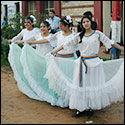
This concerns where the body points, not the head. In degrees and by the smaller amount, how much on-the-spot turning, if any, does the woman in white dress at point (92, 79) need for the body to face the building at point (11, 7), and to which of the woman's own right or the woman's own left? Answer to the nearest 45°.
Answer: approximately 180°

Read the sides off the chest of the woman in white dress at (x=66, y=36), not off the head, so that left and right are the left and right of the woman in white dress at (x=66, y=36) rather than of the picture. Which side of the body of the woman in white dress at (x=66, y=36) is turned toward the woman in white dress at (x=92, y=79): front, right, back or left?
left

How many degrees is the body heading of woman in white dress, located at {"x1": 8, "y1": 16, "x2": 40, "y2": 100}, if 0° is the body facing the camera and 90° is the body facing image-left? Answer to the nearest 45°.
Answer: approximately 45°

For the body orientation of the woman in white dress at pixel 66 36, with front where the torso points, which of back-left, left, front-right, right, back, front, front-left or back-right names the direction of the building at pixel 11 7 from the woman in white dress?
back-right

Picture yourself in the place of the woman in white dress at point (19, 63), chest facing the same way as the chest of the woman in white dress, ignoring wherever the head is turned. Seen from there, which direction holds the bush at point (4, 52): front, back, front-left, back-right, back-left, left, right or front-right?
back-right

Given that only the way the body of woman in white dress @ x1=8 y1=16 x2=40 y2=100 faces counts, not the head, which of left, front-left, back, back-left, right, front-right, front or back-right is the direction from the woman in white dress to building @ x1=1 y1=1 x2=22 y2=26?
back-right

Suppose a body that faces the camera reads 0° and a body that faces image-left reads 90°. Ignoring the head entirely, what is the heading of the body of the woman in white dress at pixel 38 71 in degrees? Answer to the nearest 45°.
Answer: approximately 45°
